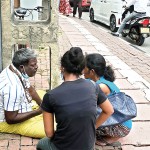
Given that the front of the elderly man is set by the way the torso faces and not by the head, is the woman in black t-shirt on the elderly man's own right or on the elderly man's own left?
on the elderly man's own right

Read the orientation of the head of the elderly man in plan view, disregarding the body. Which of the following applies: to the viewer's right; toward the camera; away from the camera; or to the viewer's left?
to the viewer's right

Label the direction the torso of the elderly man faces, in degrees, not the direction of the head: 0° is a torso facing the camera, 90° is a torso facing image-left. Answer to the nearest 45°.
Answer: approximately 270°
